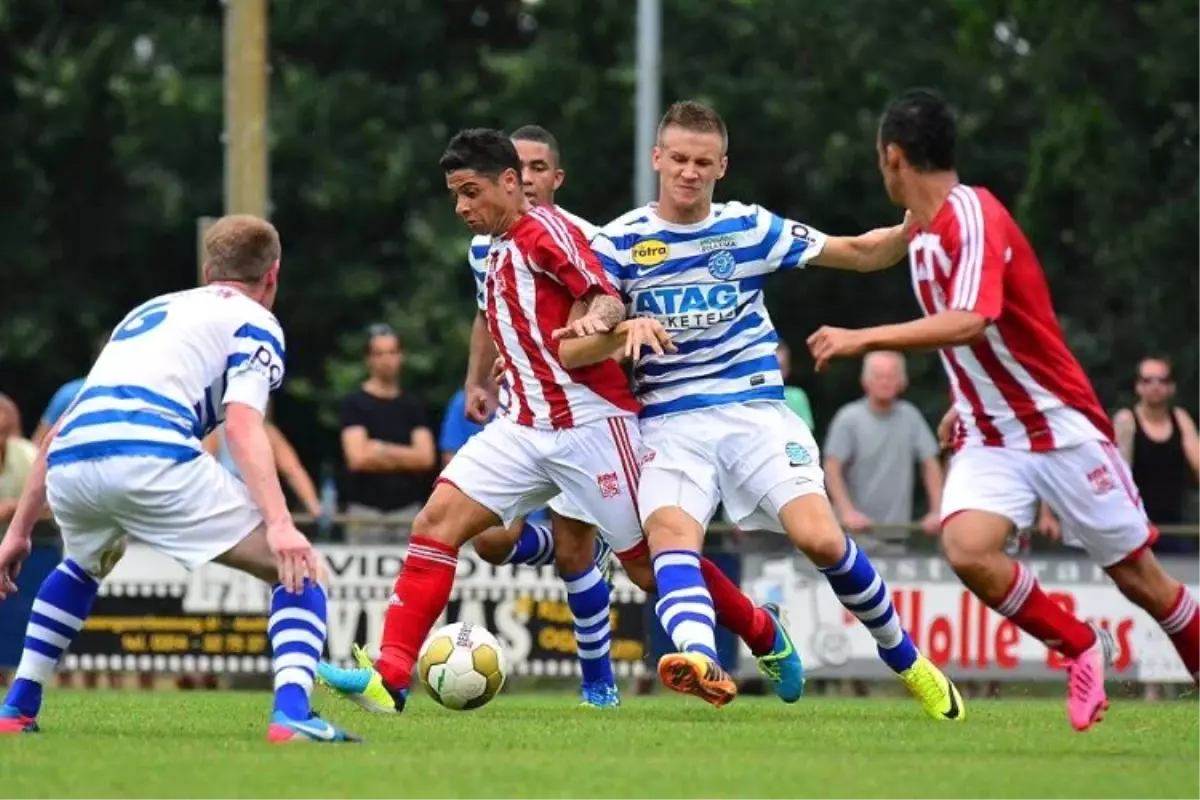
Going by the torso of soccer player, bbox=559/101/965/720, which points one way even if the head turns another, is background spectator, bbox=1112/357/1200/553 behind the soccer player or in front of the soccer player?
behind

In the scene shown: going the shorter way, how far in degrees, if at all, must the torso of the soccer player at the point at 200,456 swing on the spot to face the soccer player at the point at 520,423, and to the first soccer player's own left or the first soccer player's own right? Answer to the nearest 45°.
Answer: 0° — they already face them

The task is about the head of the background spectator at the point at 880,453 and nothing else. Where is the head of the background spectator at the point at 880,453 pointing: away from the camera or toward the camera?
toward the camera

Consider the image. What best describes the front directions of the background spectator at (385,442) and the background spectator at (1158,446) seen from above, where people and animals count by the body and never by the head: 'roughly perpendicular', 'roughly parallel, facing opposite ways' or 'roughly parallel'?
roughly parallel

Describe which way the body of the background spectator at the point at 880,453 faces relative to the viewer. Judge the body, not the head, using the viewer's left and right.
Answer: facing the viewer

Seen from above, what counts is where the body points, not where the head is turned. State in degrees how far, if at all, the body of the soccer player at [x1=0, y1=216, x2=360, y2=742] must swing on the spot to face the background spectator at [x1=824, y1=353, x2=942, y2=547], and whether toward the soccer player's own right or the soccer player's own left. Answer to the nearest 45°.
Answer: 0° — they already face them

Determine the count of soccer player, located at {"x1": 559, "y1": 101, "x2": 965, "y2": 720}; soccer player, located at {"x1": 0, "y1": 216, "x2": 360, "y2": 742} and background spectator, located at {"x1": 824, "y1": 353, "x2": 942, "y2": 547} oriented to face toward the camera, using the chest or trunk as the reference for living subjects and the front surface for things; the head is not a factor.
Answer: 2

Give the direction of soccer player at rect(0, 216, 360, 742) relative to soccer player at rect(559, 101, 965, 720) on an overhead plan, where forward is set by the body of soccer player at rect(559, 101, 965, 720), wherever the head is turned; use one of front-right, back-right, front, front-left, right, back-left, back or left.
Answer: front-right

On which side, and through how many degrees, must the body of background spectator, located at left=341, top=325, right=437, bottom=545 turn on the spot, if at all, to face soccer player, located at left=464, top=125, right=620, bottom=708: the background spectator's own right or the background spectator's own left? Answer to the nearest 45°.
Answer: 0° — they already face them

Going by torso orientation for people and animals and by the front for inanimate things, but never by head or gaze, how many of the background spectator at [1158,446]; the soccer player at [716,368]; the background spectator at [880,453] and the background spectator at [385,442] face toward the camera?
4

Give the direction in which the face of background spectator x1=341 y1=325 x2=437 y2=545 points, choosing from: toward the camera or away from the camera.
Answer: toward the camera
